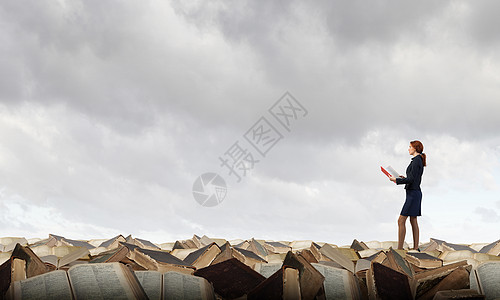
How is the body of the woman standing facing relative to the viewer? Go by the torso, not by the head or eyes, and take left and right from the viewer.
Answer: facing to the left of the viewer

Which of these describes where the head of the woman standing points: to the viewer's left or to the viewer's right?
to the viewer's left
